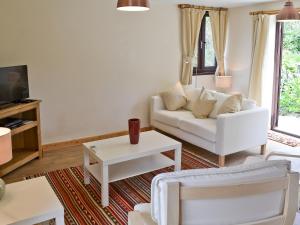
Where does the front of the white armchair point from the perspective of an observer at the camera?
facing away from the viewer and to the left of the viewer

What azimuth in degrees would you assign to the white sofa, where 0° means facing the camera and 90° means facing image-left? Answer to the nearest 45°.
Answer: approximately 45°

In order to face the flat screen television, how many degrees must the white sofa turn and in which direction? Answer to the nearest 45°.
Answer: approximately 45° to its right

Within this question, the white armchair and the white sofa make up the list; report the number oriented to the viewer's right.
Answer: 0

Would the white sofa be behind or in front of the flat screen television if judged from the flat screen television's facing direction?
in front

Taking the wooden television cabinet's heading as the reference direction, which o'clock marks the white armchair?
The white armchair is roughly at 1 o'clock from the wooden television cabinet.
